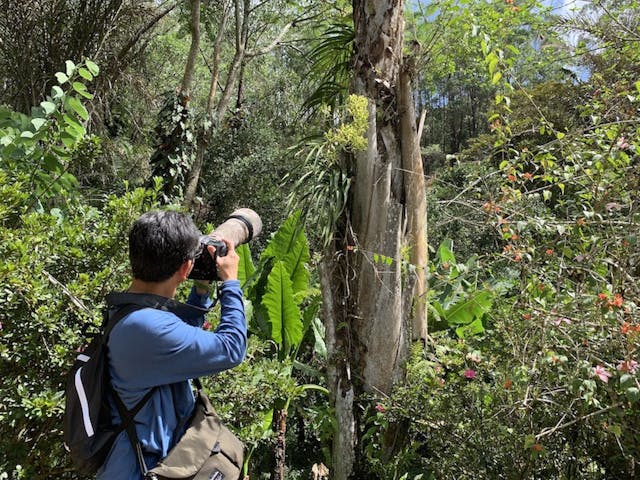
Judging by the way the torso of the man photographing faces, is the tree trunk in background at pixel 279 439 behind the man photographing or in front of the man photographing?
in front

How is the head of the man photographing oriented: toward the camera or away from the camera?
away from the camera

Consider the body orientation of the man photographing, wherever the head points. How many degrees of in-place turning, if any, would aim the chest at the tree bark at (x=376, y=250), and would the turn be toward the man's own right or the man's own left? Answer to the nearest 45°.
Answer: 0° — they already face it

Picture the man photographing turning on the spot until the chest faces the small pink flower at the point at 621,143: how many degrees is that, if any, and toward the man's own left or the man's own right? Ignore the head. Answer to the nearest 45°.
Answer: approximately 45° to the man's own right

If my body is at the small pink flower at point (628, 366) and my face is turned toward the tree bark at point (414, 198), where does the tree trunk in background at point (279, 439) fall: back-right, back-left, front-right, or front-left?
front-left

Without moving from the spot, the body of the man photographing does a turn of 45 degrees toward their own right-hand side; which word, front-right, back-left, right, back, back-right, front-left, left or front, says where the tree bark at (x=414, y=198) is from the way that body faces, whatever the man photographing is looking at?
front-left

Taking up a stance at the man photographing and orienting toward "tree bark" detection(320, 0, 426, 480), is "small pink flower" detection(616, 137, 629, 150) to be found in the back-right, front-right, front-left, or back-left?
front-right

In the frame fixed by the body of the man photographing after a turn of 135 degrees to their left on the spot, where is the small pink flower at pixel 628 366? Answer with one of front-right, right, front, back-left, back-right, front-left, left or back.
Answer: back

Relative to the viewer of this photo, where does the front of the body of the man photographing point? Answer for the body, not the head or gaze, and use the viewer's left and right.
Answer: facing away from the viewer and to the right of the viewer
